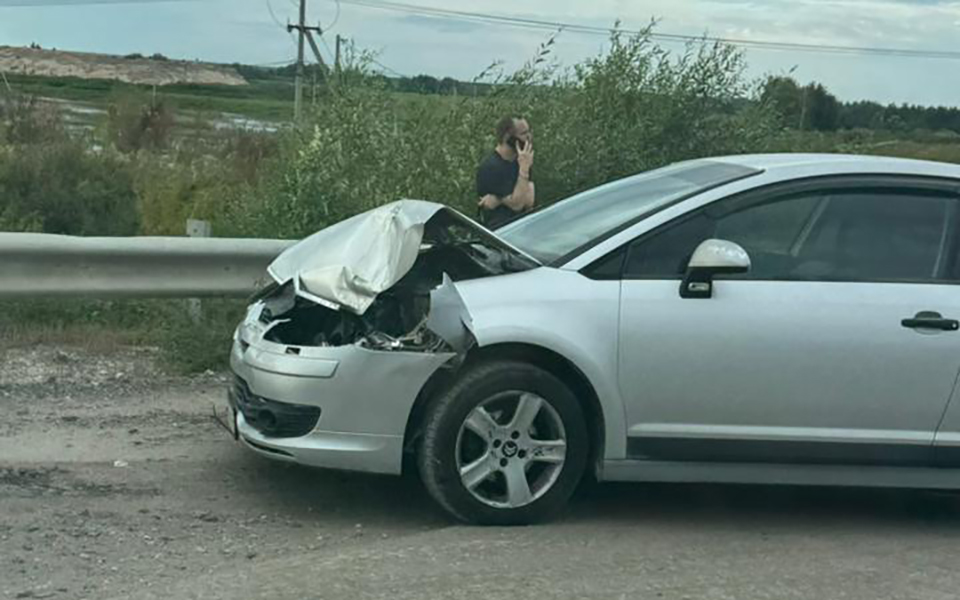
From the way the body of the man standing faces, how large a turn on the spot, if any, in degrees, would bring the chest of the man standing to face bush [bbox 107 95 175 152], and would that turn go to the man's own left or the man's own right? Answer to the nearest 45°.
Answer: approximately 180°

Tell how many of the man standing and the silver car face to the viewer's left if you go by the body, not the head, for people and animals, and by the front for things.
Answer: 1

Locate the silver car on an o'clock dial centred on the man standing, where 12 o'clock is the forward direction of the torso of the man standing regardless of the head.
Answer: The silver car is roughly at 1 o'clock from the man standing.

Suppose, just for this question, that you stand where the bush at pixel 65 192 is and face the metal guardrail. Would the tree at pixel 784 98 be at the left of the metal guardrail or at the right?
left

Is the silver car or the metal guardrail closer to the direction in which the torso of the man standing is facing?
the silver car

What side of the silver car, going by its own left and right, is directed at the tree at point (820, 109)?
right

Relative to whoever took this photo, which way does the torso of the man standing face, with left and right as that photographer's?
facing the viewer and to the right of the viewer

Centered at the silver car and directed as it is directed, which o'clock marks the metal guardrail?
The metal guardrail is roughly at 1 o'clock from the silver car.

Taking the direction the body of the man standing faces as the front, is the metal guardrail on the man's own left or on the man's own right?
on the man's own right

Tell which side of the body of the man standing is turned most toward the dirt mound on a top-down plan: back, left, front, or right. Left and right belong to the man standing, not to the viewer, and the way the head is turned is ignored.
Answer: back

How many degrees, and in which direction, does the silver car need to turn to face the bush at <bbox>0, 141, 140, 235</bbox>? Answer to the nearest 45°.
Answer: approximately 45° to its right

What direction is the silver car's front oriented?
to the viewer's left

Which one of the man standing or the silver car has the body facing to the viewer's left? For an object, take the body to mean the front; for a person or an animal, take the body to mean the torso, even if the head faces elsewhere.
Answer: the silver car
